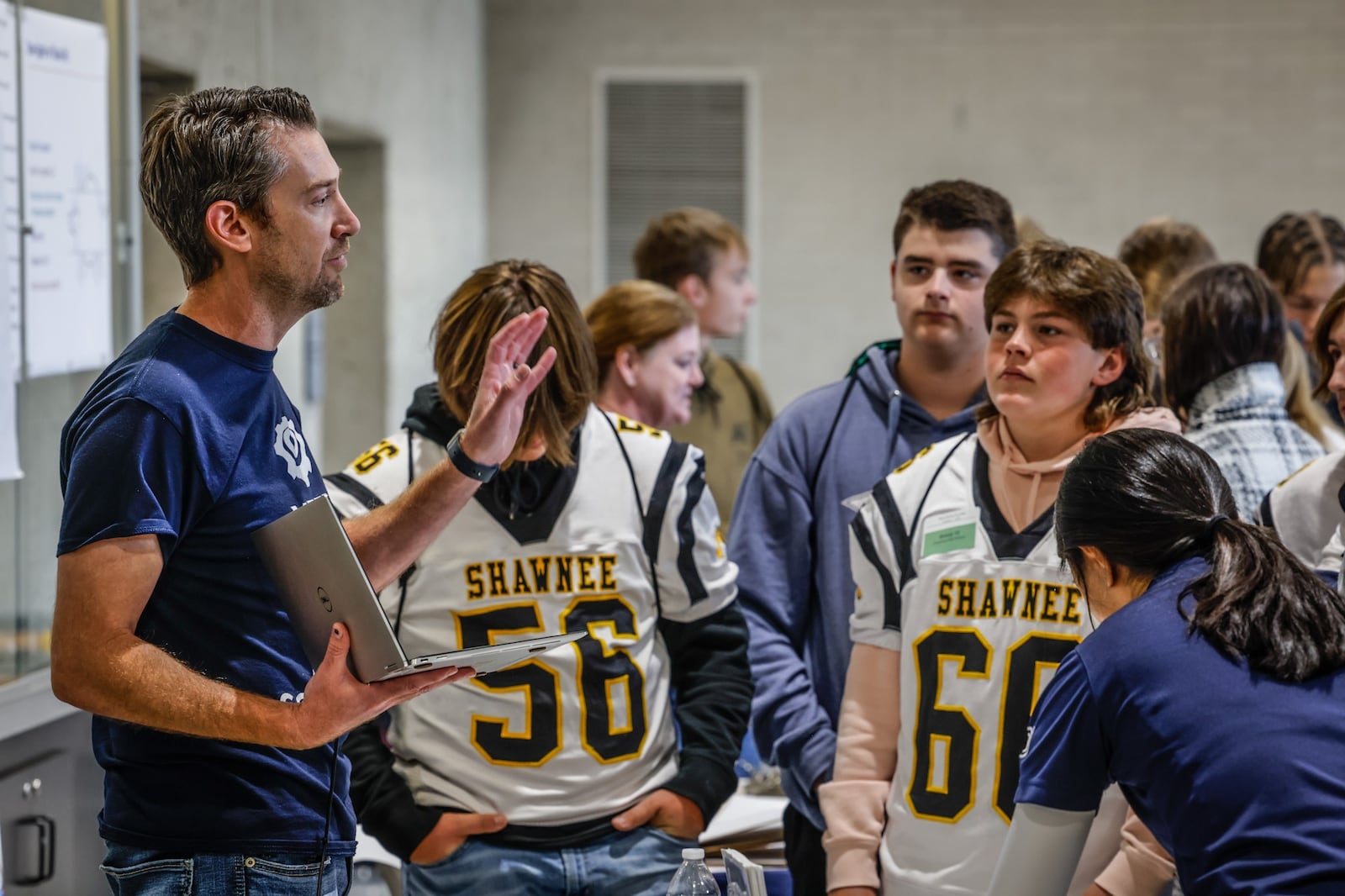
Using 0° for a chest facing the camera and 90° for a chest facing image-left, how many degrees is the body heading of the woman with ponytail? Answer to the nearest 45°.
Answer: approximately 135°

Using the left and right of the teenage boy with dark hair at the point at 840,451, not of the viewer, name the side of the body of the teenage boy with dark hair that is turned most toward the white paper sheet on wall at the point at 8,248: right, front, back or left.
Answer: right

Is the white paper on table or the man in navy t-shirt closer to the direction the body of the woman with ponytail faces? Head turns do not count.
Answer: the white paper on table

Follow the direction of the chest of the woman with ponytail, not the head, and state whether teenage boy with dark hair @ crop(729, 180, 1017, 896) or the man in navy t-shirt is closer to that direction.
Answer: the teenage boy with dark hair

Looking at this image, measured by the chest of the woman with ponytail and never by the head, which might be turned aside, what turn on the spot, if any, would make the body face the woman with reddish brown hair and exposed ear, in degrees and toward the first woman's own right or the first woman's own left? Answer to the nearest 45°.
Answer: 0° — they already face them

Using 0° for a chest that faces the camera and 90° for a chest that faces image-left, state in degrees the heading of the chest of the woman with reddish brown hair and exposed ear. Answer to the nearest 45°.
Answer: approximately 270°

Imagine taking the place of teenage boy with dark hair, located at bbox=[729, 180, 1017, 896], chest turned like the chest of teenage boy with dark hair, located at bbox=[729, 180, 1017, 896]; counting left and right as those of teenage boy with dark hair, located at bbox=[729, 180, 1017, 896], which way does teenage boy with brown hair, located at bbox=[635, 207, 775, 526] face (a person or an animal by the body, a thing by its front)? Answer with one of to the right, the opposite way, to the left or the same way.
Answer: to the left
